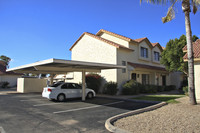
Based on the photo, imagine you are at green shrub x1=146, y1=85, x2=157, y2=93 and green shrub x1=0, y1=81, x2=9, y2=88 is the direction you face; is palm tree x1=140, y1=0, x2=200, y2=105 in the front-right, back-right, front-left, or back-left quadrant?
back-left

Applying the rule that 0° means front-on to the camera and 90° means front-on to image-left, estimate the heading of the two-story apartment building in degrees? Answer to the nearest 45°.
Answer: approximately 315°

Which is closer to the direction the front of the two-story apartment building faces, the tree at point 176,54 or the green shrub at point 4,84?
the tree

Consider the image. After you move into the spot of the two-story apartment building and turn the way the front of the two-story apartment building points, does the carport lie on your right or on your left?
on your right

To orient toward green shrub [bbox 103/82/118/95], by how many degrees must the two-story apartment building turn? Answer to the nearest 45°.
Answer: approximately 45° to its right
